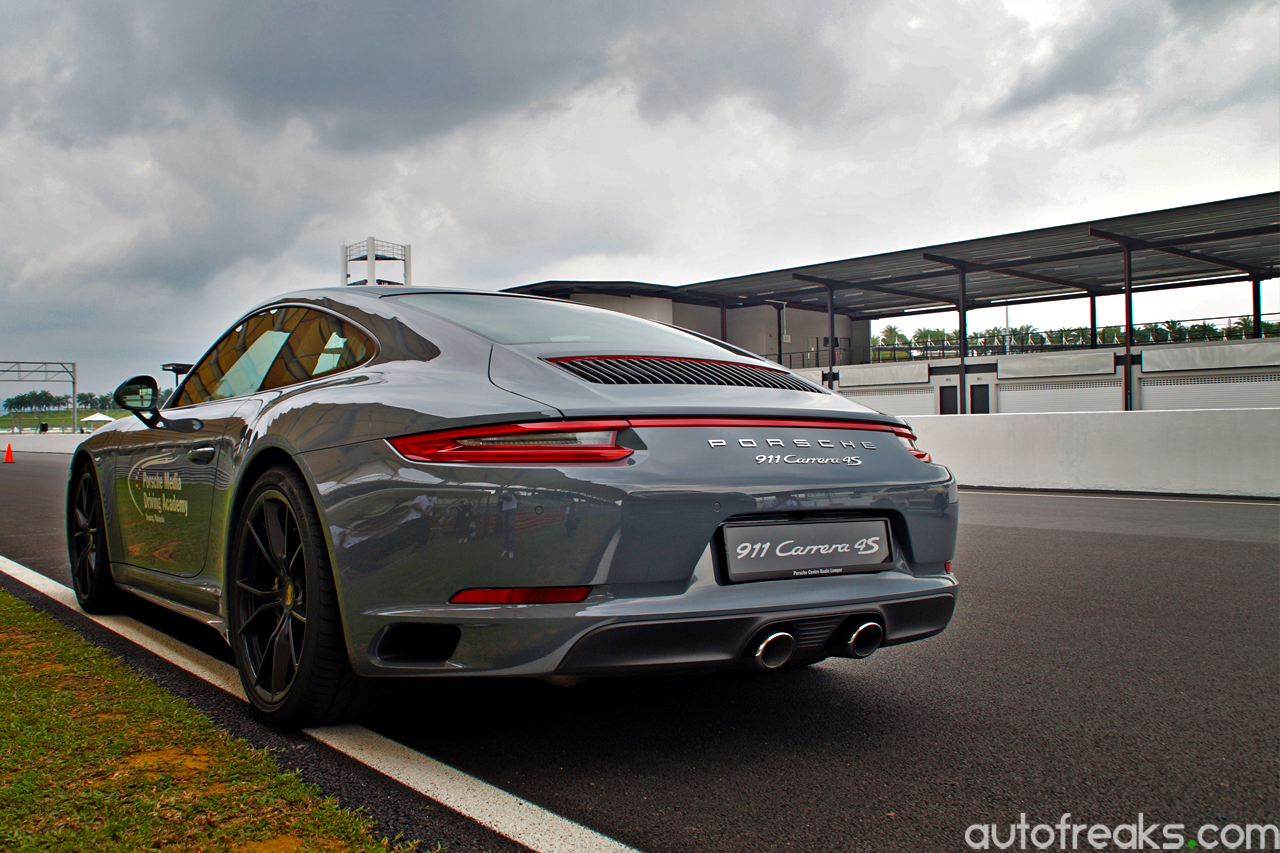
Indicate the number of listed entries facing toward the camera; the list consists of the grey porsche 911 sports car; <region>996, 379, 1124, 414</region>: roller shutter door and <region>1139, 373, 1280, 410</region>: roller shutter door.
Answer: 2

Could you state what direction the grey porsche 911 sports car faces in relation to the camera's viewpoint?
facing away from the viewer and to the left of the viewer

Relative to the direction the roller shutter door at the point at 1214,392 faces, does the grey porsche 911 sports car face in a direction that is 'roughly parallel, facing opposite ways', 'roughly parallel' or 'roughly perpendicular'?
roughly perpendicular

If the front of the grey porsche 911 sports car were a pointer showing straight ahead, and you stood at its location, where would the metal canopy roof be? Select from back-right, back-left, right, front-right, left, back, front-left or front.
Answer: right

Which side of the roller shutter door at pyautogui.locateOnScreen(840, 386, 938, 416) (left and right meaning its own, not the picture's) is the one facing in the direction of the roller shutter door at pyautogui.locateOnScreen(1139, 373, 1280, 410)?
left

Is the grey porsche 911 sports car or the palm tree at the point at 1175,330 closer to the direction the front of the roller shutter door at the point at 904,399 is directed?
the grey porsche 911 sports car

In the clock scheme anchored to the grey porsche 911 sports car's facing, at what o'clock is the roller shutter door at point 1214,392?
The roller shutter door is roughly at 3 o'clock from the grey porsche 911 sports car.

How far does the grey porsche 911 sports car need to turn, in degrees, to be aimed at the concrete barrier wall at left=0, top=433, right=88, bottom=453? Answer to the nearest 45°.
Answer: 0° — it already faces it

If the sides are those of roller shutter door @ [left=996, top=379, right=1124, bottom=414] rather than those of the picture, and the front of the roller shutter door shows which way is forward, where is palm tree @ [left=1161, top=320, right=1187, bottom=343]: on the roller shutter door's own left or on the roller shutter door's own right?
on the roller shutter door's own left

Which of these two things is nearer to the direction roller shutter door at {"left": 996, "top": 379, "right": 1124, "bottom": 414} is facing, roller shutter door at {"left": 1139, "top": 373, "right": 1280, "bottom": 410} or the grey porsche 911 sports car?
the grey porsche 911 sports car
